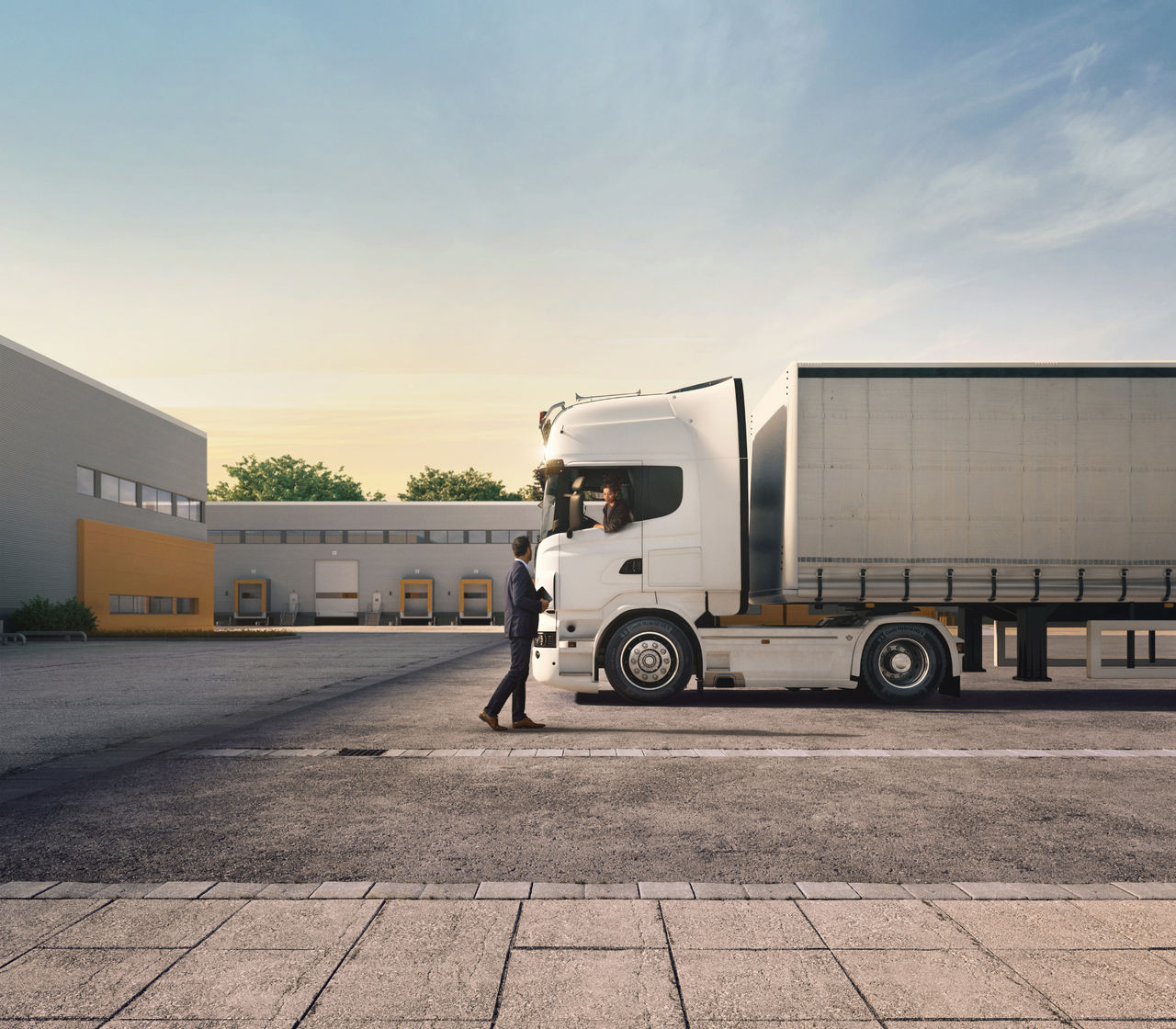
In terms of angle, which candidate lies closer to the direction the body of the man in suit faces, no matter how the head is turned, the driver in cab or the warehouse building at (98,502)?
the driver in cab

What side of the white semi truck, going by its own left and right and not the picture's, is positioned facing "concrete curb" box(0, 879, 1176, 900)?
left

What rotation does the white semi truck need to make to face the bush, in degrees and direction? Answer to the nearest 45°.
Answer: approximately 45° to its right

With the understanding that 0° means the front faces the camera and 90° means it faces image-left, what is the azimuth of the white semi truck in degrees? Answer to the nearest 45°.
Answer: approximately 90°

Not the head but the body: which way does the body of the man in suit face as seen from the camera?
to the viewer's right

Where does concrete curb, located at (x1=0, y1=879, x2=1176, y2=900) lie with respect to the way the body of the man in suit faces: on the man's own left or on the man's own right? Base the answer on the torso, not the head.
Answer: on the man's own right
